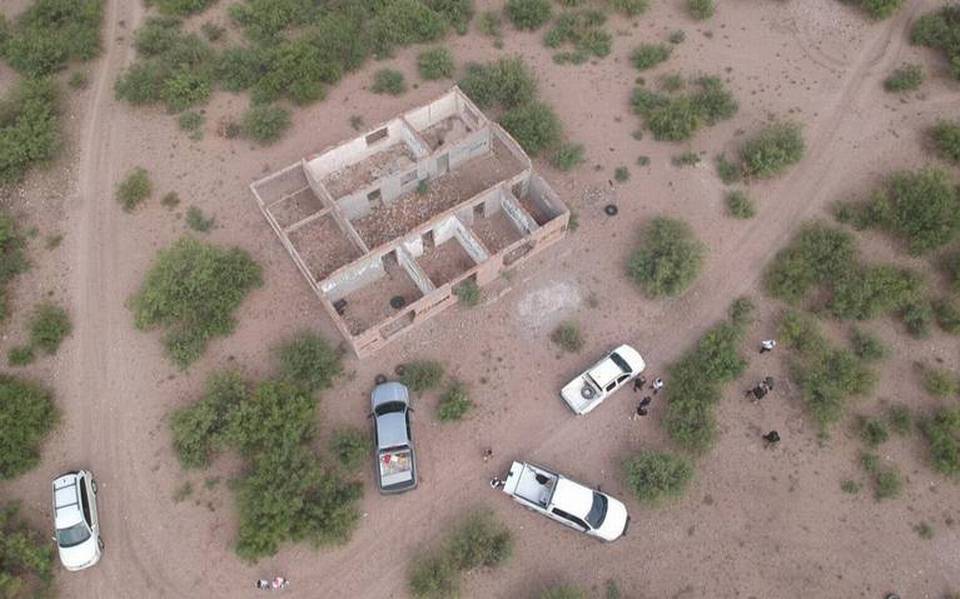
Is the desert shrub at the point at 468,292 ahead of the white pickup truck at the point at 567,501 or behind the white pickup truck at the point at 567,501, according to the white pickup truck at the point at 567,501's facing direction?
behind

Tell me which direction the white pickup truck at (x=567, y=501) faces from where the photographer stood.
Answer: facing the viewer and to the right of the viewer

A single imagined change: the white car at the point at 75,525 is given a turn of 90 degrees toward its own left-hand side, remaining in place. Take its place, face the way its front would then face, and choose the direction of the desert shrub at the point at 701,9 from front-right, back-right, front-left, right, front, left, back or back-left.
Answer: front

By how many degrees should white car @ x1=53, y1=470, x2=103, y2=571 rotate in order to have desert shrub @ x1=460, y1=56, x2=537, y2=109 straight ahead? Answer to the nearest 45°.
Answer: approximately 90° to its left

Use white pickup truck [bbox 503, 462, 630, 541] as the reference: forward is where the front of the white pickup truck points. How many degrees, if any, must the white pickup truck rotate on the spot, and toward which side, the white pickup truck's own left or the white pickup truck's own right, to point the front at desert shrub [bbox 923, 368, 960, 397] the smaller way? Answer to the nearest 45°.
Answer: approximately 90° to the white pickup truck's own left

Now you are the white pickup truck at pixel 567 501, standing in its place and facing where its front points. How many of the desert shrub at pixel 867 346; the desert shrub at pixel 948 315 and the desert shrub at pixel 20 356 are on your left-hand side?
2

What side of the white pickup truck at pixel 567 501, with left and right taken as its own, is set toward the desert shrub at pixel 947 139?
left

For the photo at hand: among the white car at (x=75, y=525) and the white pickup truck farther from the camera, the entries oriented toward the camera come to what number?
1

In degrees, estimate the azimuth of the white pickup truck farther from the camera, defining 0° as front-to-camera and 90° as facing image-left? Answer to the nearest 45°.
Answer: approximately 225°

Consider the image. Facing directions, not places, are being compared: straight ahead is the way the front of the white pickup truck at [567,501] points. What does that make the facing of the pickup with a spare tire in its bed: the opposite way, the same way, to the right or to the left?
to the left

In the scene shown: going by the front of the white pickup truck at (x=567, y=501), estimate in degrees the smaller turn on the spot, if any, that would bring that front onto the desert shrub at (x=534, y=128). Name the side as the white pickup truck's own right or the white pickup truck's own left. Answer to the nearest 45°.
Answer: approximately 135° to the white pickup truck's own left

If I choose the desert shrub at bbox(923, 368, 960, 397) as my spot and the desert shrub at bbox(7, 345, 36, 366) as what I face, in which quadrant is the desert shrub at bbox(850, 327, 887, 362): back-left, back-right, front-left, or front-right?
front-right

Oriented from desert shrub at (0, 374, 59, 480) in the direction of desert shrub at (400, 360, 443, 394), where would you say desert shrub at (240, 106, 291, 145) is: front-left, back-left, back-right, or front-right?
front-left

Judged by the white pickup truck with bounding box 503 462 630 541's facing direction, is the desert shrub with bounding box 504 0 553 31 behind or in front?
behind

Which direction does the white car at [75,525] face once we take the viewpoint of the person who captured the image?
facing the viewer

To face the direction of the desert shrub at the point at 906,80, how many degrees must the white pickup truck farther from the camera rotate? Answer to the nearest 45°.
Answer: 0° — it already faces it

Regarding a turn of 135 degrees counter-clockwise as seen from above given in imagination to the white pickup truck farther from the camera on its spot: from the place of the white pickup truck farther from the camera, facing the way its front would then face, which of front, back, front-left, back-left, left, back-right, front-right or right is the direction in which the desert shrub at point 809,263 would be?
back-right

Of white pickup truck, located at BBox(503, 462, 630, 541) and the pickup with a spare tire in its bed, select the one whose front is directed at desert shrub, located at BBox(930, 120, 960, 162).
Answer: the pickup with a spare tire in its bed

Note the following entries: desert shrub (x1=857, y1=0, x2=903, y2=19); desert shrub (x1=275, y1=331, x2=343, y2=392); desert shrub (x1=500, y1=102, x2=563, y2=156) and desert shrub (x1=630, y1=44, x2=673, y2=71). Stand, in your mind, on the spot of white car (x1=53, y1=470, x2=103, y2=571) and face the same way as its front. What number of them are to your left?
4

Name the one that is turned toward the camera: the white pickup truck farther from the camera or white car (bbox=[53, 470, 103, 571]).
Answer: the white car
